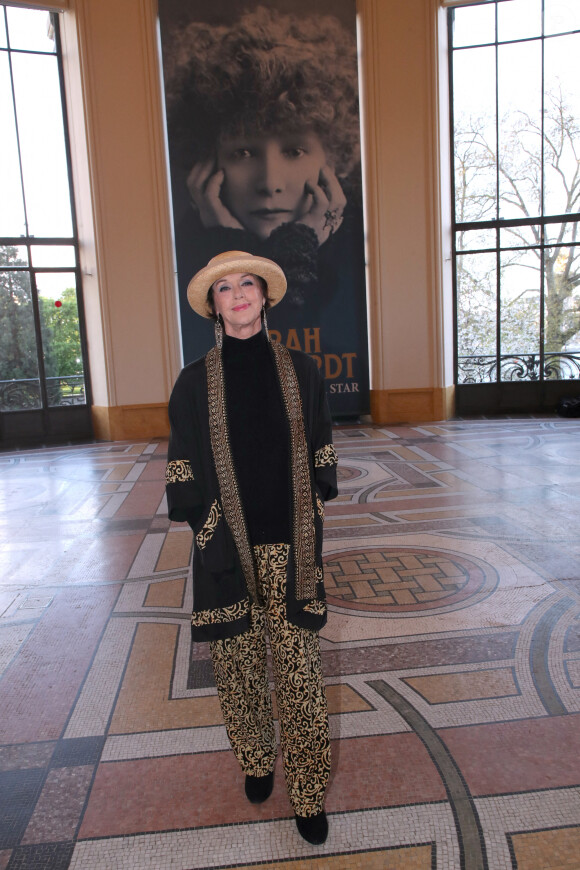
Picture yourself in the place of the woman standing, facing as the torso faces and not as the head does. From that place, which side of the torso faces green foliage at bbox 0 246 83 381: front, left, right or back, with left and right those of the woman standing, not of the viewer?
back

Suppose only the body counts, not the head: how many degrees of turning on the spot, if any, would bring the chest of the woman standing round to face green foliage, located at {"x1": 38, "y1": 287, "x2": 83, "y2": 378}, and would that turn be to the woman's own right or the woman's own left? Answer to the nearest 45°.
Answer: approximately 180°

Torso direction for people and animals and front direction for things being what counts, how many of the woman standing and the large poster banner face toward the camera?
2

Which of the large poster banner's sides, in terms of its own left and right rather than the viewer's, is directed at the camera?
front

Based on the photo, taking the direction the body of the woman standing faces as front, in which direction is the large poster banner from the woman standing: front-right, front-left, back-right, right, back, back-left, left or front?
back

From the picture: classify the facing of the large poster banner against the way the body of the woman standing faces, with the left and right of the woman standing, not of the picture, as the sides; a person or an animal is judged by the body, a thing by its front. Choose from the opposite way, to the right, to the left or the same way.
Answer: the same way

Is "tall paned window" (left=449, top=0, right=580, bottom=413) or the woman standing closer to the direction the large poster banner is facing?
the woman standing

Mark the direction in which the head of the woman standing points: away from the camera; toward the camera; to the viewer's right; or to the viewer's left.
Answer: toward the camera

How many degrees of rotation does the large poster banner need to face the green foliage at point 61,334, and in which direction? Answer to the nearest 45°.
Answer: approximately 90° to its right

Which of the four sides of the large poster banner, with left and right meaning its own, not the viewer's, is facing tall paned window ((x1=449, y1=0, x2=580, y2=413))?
left

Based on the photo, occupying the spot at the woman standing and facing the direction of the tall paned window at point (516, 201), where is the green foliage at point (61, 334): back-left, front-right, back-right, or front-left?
front-left

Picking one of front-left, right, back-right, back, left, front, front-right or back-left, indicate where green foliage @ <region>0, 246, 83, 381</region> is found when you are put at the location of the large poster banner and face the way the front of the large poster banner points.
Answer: right

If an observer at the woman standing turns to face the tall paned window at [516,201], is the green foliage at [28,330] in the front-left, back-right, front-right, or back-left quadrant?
front-left

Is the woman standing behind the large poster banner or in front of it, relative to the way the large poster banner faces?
in front
